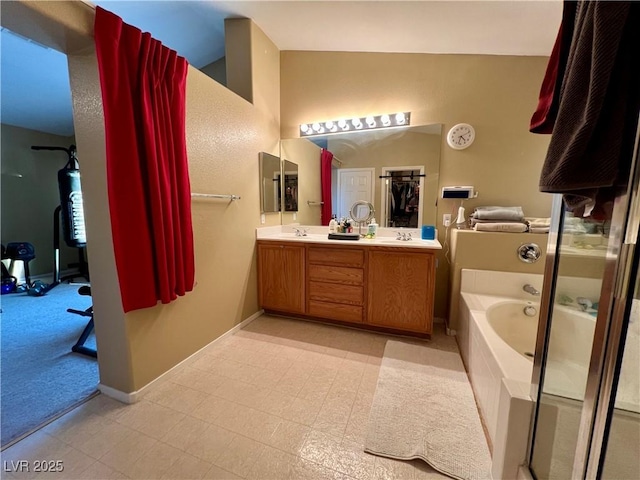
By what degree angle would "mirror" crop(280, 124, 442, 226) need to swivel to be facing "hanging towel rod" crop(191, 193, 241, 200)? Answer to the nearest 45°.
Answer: approximately 45° to its right

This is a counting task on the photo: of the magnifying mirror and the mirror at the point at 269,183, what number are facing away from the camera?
0

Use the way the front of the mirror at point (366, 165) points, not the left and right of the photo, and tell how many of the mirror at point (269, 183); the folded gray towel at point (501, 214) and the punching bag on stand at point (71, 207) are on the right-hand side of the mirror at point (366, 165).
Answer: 2

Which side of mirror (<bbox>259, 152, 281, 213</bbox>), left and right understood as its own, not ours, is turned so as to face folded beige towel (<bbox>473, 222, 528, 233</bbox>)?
front

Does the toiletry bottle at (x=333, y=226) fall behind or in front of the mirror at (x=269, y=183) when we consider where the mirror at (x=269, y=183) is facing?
in front

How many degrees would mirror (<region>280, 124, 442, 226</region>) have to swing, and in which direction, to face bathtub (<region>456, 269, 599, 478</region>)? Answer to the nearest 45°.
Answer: approximately 45° to its left

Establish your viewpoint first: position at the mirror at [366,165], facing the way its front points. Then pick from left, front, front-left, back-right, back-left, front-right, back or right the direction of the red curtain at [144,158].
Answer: front-right

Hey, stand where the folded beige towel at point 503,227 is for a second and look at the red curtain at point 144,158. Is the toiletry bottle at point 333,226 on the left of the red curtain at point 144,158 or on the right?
right

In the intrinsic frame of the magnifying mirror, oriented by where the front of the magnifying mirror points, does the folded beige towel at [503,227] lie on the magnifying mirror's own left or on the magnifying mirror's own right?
on the magnifying mirror's own left

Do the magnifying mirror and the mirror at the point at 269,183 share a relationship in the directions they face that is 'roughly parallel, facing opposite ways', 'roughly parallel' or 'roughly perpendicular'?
roughly perpendicular

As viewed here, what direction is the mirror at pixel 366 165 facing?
toward the camera

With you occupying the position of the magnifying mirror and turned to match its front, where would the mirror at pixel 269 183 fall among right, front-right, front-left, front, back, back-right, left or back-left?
right

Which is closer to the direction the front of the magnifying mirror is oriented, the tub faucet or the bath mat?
the bath mat

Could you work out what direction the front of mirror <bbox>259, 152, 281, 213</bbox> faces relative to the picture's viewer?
facing the viewer and to the right of the viewer

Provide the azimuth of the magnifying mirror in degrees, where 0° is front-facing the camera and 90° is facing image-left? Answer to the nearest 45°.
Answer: approximately 0°

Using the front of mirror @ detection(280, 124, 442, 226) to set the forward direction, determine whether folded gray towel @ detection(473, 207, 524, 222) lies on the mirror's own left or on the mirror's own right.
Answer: on the mirror's own left
